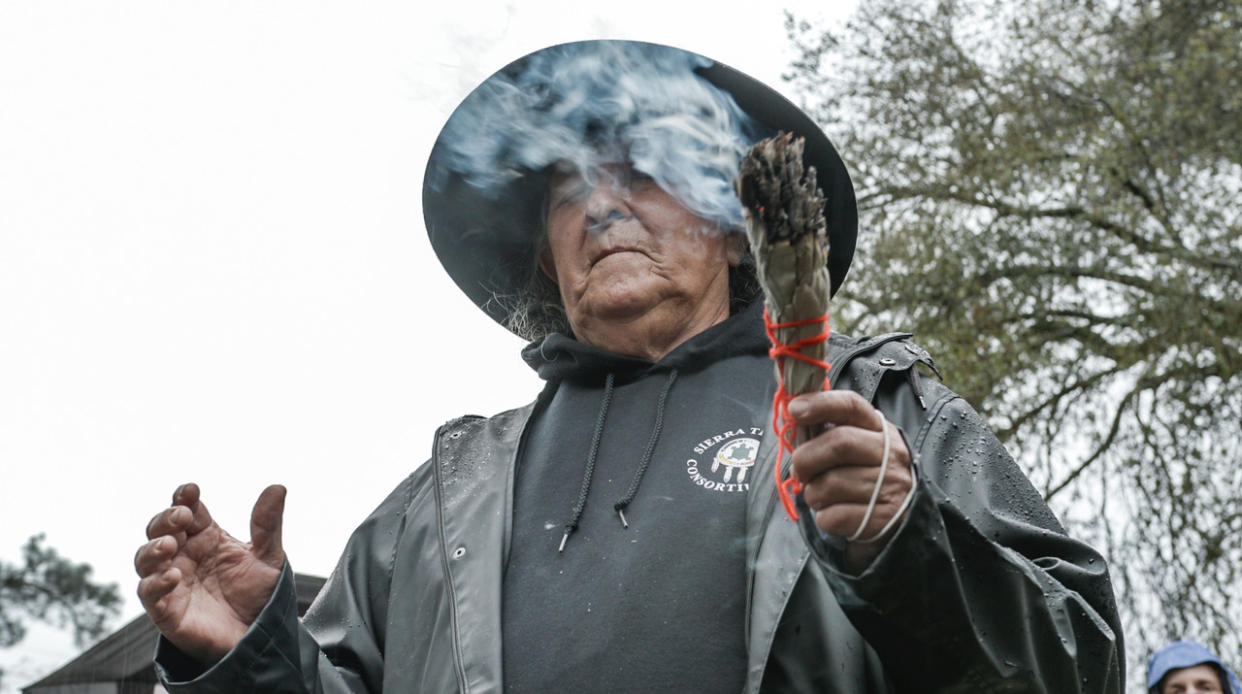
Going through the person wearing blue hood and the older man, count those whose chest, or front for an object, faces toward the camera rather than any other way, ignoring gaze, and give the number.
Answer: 2

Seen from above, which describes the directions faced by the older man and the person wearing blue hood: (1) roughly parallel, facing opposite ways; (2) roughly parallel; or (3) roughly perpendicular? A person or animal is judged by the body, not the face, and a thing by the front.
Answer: roughly parallel

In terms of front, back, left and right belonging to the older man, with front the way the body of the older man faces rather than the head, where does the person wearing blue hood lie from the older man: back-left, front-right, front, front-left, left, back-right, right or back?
back-left

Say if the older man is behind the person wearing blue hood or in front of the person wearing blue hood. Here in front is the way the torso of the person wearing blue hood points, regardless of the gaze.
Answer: in front

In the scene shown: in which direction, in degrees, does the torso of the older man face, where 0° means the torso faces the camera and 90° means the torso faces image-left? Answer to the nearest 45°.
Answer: approximately 0°

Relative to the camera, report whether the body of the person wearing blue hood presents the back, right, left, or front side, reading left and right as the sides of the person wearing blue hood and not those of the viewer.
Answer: front

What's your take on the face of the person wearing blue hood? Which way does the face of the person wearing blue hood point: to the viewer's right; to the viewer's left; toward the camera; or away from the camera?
toward the camera
